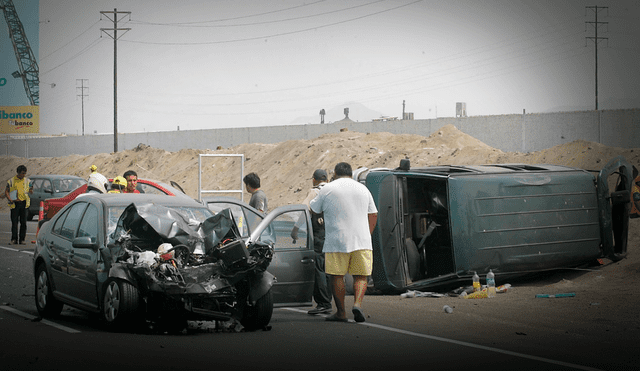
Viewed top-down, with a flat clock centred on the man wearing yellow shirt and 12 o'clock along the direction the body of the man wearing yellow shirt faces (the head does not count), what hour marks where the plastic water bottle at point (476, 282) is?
The plastic water bottle is roughly at 11 o'clock from the man wearing yellow shirt.

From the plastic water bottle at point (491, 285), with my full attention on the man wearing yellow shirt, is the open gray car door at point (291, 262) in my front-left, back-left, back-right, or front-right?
front-left

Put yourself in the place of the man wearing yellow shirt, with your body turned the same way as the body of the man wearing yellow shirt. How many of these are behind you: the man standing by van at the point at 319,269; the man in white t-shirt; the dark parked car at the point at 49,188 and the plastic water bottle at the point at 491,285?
1

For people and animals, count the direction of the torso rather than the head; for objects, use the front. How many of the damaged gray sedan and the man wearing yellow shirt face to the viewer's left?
0

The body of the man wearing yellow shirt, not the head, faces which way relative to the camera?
toward the camera

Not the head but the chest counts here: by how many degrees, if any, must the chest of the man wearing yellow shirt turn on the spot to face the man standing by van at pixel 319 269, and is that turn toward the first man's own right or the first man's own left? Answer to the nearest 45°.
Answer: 0° — they already face them

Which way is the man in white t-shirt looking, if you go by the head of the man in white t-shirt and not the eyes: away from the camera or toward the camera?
away from the camera

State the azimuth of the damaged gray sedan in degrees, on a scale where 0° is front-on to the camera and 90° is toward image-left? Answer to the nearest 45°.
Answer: approximately 315°

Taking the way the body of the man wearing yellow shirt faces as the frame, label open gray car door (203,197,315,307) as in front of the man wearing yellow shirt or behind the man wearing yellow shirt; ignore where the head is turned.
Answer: in front

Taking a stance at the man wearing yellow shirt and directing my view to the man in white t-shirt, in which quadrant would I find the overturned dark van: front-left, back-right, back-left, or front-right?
front-left
